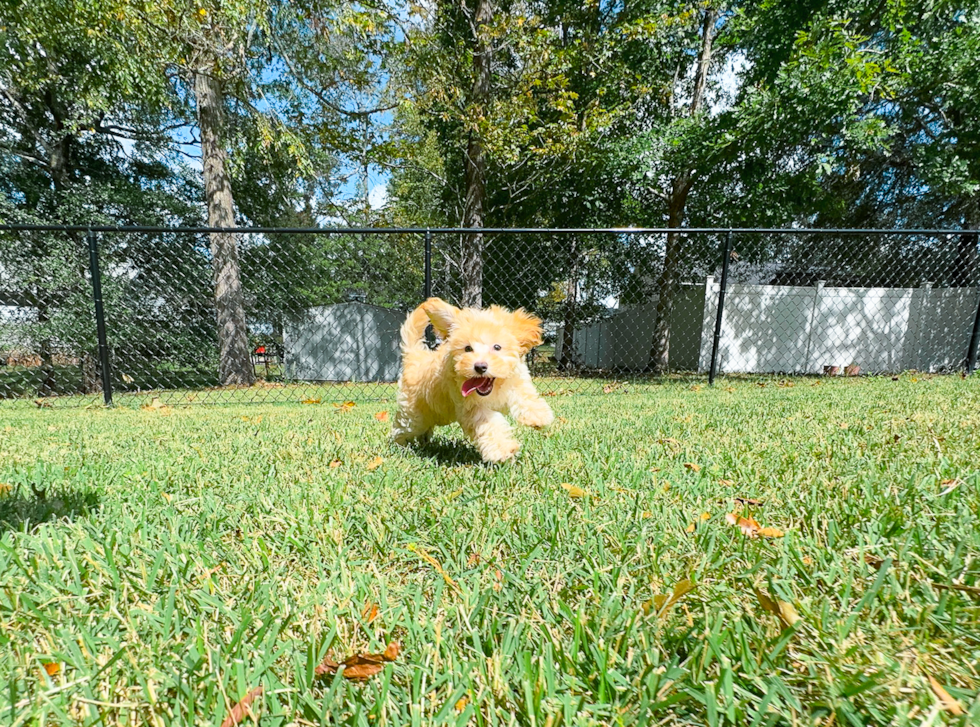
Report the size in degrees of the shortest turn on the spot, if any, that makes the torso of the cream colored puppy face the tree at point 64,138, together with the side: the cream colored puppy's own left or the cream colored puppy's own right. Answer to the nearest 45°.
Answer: approximately 180°

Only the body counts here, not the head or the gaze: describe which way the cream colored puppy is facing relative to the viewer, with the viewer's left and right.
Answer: facing the viewer and to the right of the viewer

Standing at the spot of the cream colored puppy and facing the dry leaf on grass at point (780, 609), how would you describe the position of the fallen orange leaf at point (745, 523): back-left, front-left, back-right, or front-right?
front-left

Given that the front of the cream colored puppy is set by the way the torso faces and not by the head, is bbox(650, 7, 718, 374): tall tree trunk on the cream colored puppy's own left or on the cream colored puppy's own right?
on the cream colored puppy's own left

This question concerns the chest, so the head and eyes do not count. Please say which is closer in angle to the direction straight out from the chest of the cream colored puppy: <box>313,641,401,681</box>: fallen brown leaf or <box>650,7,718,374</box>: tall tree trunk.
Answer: the fallen brown leaf

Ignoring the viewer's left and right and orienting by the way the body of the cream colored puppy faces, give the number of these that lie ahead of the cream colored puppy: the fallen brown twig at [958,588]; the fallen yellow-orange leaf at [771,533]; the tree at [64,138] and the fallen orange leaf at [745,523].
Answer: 3

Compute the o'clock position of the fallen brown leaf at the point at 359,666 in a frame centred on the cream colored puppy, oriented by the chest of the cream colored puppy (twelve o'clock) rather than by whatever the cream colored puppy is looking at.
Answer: The fallen brown leaf is roughly at 2 o'clock from the cream colored puppy.

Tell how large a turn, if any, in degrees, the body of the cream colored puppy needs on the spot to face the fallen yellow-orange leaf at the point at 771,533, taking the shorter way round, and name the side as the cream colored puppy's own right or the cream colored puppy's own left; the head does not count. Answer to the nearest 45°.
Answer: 0° — it already faces it

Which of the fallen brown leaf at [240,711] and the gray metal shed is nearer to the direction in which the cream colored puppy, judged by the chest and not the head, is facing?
the fallen brown leaf

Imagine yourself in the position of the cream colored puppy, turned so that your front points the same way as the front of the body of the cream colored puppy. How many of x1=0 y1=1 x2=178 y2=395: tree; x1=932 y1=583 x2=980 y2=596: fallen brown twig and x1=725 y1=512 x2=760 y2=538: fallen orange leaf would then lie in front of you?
2

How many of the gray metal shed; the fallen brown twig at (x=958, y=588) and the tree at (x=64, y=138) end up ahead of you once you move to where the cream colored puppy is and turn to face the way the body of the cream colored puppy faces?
1

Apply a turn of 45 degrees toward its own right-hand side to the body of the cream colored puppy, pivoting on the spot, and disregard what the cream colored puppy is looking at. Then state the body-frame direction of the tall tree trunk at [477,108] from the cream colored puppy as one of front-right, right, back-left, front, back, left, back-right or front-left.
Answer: back

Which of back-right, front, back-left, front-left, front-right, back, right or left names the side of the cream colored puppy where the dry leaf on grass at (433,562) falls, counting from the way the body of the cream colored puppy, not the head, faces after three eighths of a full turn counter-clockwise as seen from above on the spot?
back

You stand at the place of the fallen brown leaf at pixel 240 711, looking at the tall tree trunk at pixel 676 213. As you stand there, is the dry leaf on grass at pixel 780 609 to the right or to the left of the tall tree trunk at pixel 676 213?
right

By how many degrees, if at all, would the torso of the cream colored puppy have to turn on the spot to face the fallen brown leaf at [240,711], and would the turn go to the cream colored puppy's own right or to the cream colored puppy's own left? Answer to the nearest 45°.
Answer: approximately 45° to the cream colored puppy's own right

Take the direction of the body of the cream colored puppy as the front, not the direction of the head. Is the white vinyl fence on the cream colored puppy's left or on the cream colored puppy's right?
on the cream colored puppy's left

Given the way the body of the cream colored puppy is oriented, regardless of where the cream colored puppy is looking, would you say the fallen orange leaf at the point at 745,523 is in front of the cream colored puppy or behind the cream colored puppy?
in front
